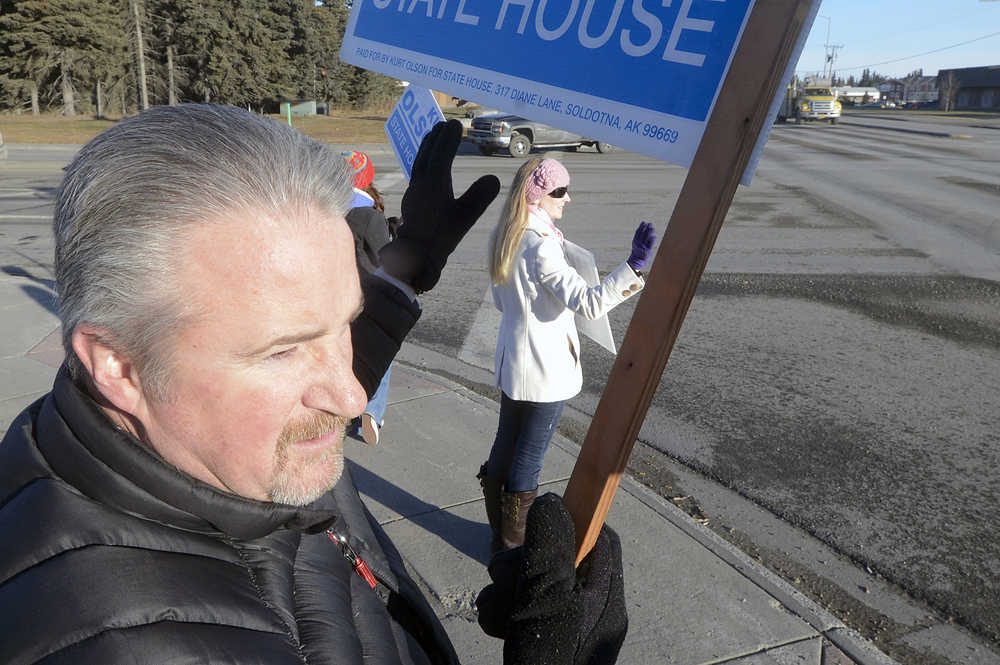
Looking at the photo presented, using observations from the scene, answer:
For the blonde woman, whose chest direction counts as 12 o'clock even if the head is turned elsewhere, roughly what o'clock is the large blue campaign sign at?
The large blue campaign sign is roughly at 3 o'clock from the blonde woman.

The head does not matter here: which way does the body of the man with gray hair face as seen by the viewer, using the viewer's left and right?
facing the viewer and to the right of the viewer

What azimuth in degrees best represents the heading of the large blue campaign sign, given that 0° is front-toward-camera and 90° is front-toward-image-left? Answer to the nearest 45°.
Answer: approximately 45°

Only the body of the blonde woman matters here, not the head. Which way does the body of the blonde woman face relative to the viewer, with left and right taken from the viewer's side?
facing to the right of the viewer

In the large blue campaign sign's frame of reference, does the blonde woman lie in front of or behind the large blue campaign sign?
behind

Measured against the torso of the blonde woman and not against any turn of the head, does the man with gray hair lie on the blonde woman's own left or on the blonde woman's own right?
on the blonde woman's own right

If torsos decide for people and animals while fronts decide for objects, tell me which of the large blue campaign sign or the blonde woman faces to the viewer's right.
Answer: the blonde woman

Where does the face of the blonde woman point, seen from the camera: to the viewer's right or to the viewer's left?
to the viewer's right

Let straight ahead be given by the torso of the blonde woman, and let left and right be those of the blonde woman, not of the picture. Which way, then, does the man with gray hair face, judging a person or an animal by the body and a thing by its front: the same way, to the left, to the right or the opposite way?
the same way

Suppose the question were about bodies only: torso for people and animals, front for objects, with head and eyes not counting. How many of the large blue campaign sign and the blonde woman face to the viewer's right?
1

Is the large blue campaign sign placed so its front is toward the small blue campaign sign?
no

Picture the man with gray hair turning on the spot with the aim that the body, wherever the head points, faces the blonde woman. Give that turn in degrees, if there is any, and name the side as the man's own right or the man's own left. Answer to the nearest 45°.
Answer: approximately 90° to the man's own left
